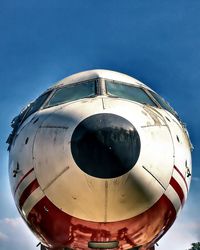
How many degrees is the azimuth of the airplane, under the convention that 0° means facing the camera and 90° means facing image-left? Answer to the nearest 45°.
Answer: approximately 0°
